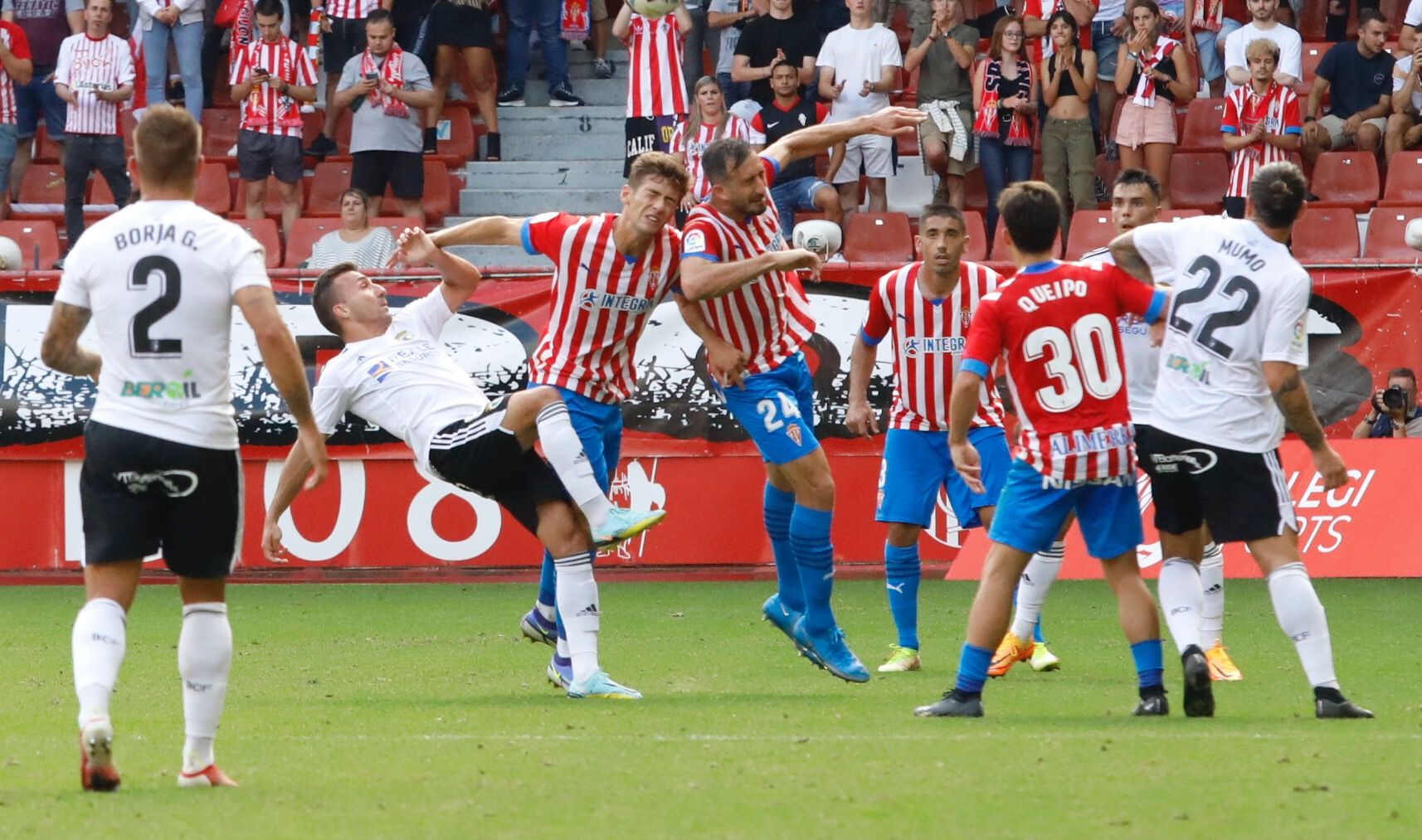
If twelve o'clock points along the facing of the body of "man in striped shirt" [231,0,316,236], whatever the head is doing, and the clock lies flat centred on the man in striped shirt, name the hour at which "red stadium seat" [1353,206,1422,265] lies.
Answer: The red stadium seat is roughly at 10 o'clock from the man in striped shirt.

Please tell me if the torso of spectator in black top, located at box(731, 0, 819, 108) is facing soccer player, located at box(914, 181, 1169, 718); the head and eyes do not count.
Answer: yes

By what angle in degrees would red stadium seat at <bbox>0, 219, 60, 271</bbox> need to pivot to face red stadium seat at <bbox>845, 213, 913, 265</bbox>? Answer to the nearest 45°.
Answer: approximately 45° to its left

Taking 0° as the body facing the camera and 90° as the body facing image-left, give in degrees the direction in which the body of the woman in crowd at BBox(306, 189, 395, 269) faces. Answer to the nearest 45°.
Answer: approximately 0°

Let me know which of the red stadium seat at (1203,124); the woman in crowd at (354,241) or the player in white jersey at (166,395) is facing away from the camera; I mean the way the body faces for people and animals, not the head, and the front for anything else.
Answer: the player in white jersey

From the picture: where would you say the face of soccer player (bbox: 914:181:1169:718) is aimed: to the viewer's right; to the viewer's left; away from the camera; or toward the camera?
away from the camera

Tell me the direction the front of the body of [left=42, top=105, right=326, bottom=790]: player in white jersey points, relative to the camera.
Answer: away from the camera

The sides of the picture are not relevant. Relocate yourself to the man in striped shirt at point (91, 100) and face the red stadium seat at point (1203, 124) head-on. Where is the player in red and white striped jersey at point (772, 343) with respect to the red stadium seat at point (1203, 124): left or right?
right
